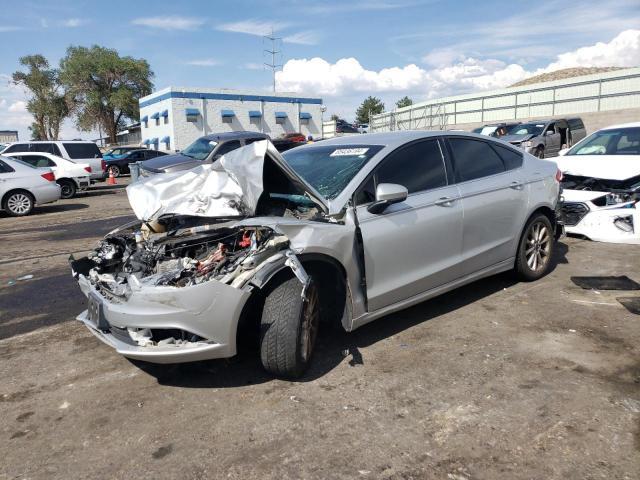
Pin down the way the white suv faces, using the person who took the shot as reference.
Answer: facing to the left of the viewer

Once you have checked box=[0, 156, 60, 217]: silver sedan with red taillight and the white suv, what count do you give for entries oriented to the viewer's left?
2

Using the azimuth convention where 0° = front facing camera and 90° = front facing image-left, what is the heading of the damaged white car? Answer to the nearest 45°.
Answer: approximately 45°

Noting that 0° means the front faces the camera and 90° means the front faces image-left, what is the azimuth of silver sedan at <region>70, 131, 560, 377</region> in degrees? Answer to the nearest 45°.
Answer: approximately 45°

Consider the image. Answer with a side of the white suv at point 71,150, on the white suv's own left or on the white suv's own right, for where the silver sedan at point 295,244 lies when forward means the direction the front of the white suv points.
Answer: on the white suv's own left

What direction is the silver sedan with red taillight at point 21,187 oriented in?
to the viewer's left
